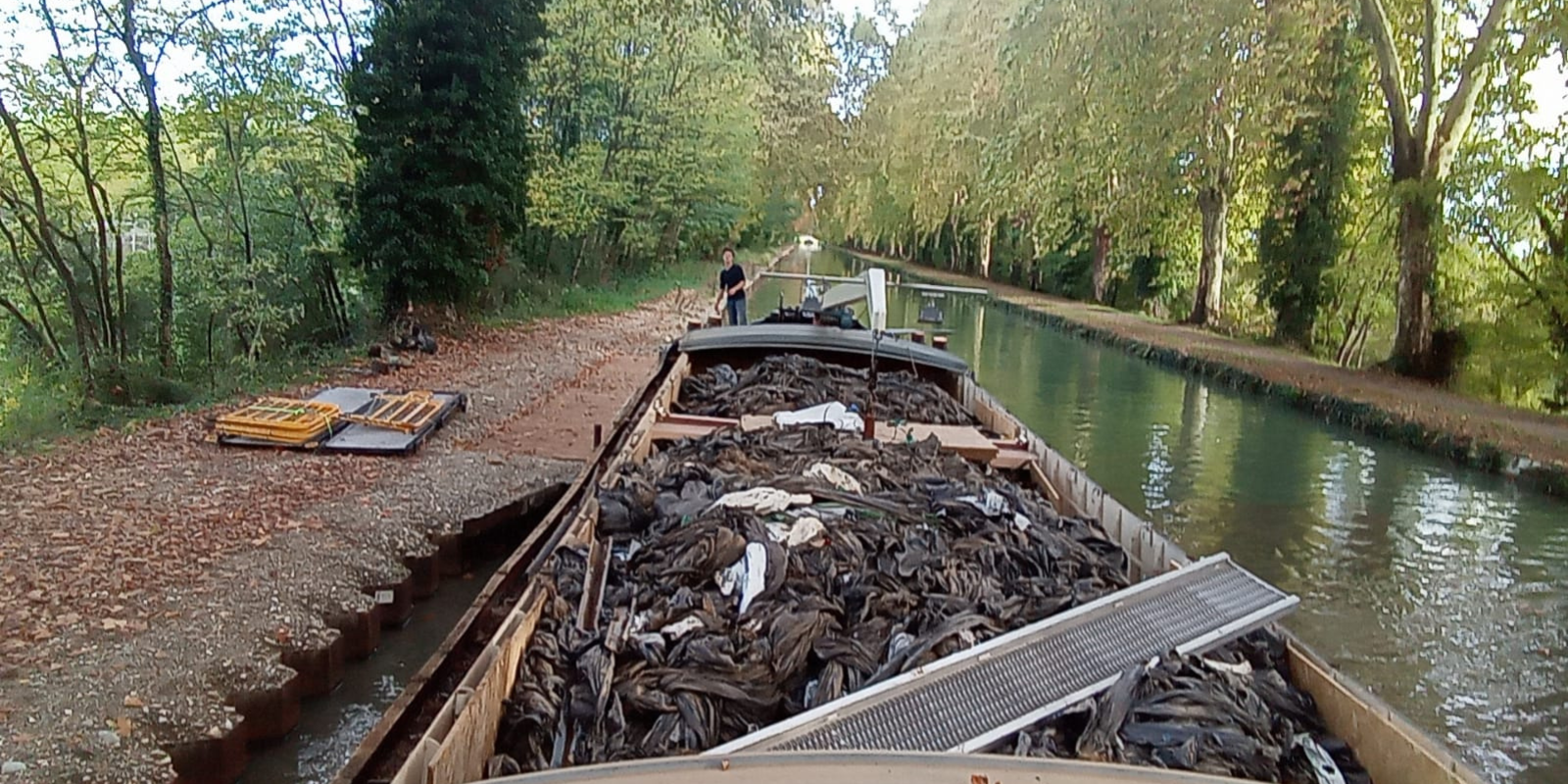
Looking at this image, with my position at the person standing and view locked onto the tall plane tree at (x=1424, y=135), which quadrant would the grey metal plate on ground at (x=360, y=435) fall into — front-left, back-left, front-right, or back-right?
back-right

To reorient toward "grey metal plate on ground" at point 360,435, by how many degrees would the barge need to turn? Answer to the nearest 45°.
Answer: approximately 45° to its left

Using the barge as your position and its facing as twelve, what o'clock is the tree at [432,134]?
The tree is roughly at 11 o'clock from the barge.

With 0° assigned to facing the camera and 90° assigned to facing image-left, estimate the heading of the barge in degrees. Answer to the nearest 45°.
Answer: approximately 180°

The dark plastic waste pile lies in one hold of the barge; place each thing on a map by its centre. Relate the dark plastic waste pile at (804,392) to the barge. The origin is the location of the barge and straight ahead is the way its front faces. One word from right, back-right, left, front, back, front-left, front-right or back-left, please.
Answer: front

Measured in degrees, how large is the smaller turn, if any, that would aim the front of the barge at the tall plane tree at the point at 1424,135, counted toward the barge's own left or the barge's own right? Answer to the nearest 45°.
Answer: approximately 45° to the barge's own right

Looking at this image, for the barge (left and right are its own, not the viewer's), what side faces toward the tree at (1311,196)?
front
